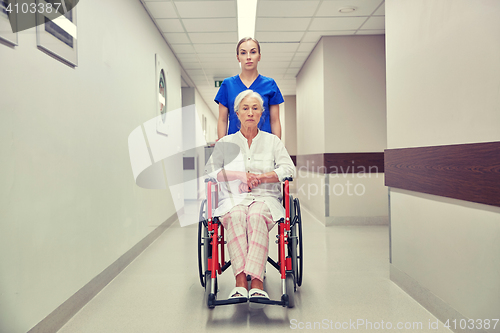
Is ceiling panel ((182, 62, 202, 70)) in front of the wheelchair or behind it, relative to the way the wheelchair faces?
behind

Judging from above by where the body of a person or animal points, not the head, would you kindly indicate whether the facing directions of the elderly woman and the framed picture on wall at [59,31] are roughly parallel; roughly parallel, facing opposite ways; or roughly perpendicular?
roughly perpendicular

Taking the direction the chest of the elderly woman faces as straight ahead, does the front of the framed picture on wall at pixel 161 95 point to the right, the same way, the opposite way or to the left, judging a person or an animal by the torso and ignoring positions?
to the left

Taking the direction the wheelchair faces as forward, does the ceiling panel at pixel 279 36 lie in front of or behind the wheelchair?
behind

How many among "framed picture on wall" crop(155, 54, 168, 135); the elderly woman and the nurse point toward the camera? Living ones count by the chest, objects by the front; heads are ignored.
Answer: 2

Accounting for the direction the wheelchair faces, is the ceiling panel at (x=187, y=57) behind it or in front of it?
behind

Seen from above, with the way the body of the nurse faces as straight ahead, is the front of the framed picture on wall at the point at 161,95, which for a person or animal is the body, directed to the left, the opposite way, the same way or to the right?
to the left

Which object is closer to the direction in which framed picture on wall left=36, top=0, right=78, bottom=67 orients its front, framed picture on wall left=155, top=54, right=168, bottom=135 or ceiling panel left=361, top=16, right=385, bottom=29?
the ceiling panel

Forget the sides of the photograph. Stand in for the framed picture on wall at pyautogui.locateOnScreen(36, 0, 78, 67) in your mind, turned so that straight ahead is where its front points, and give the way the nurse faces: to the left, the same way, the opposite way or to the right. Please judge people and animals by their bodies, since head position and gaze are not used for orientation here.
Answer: to the right
